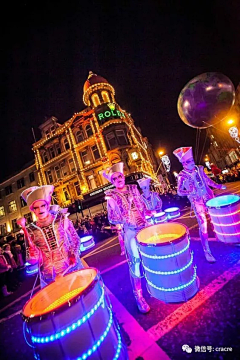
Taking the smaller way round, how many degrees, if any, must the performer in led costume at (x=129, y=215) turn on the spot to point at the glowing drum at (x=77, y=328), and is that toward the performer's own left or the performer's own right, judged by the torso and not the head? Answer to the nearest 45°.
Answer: approximately 45° to the performer's own right

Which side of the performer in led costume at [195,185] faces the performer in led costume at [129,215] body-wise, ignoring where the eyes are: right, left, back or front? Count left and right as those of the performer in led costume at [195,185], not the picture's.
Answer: right

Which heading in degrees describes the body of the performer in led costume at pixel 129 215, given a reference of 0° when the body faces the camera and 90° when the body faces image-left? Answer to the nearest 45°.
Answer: approximately 0°

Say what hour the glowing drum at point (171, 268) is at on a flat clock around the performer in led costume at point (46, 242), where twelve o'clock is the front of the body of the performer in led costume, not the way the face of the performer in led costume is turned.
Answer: The glowing drum is roughly at 10 o'clock from the performer in led costume.

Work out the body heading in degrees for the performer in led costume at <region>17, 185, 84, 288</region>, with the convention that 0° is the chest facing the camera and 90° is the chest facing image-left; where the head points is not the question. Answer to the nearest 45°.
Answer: approximately 0°

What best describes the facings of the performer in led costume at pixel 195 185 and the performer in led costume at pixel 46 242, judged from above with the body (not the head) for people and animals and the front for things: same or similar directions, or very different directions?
same or similar directions

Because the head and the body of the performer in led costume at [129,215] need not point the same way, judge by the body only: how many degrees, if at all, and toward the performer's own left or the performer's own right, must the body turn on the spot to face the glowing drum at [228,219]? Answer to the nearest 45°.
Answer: approximately 90° to the performer's own left

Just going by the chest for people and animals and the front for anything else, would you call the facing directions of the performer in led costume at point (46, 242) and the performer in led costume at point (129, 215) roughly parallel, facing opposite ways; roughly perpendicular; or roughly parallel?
roughly parallel

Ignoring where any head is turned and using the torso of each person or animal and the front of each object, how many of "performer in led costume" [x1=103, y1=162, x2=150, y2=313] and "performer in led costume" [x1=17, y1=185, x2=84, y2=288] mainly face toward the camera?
2

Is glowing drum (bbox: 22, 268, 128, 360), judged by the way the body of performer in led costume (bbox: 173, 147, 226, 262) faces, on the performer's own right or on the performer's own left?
on the performer's own right
